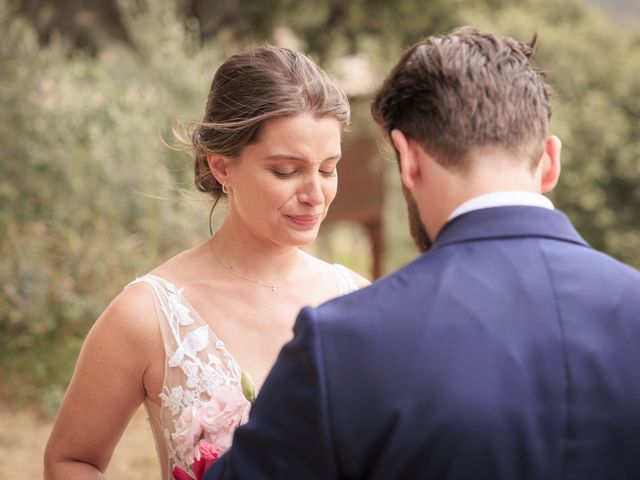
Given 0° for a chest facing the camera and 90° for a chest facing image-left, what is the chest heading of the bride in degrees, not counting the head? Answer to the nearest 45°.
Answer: approximately 315°

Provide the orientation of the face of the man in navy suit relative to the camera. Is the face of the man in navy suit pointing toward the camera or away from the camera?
away from the camera

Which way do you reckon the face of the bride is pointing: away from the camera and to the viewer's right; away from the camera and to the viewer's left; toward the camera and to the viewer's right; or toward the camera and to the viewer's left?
toward the camera and to the viewer's right

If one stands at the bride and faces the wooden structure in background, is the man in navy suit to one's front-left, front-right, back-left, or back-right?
back-right

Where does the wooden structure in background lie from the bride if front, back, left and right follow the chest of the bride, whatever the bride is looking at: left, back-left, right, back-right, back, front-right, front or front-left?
back-left

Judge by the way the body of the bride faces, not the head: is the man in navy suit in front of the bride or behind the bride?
in front

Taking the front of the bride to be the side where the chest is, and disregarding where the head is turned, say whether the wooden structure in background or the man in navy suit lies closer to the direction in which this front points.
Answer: the man in navy suit
